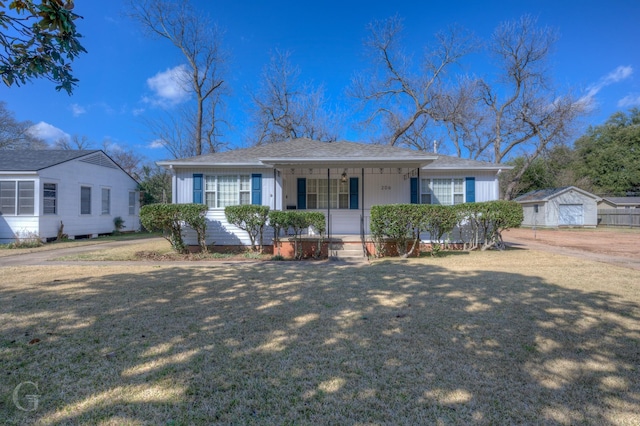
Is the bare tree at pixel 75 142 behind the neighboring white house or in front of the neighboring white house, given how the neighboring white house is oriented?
behind

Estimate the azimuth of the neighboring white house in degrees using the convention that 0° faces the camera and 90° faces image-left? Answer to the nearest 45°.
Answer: approximately 0°

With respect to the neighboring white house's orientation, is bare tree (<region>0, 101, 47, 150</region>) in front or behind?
behind

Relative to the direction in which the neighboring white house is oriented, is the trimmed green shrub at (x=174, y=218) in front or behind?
in front

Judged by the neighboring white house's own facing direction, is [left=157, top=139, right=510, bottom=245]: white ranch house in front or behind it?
in front

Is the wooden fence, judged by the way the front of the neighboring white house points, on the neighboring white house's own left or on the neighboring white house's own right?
on the neighboring white house's own left

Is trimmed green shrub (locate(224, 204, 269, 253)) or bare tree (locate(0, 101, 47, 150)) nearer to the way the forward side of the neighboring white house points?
the trimmed green shrub

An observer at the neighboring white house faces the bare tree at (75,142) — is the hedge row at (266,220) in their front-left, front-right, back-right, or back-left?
back-right

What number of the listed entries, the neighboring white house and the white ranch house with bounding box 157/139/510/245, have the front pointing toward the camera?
2

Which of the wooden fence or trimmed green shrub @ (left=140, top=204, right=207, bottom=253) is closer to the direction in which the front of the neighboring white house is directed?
the trimmed green shrub

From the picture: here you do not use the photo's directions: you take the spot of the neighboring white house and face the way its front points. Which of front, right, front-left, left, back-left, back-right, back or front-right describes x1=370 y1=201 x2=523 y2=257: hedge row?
front-left

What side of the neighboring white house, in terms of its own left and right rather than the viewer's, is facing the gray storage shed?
left

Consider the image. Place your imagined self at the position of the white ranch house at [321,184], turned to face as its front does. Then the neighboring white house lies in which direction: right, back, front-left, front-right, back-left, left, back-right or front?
right

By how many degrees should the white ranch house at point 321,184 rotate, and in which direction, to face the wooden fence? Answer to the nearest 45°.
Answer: approximately 135° to its left

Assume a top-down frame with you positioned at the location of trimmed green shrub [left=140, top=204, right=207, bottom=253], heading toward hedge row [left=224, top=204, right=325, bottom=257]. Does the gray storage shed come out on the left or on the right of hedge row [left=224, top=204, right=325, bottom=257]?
left
